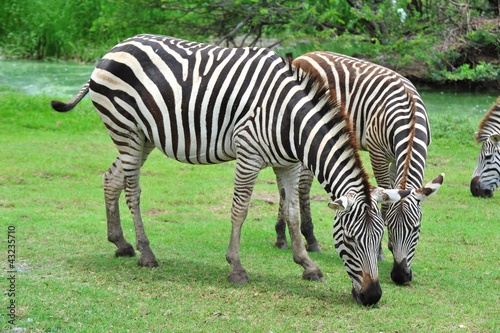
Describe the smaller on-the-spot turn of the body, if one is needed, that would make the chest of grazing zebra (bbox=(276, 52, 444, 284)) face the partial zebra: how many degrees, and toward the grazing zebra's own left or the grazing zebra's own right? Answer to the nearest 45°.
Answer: approximately 90° to the grazing zebra's own left

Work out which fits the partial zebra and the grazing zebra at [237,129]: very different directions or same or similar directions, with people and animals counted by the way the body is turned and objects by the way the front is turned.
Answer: very different directions

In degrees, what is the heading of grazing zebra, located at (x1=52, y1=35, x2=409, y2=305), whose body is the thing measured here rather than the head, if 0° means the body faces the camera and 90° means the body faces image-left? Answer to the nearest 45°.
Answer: approximately 315°

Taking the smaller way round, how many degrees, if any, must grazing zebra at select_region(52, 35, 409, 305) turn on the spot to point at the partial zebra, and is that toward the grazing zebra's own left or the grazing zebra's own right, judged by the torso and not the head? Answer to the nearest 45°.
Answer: approximately 90° to the grazing zebra's own left

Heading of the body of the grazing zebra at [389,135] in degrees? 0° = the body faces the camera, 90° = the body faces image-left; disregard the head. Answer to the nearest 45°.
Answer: approximately 315°

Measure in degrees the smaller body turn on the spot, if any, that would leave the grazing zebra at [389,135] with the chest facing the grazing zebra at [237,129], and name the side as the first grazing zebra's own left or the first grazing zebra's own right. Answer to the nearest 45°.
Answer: approximately 90° to the first grazing zebra's own right

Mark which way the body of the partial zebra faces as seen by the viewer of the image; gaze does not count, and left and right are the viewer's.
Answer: facing to the left of the viewer

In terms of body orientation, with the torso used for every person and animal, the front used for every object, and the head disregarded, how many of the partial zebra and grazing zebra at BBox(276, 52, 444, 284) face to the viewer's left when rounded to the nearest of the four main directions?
1

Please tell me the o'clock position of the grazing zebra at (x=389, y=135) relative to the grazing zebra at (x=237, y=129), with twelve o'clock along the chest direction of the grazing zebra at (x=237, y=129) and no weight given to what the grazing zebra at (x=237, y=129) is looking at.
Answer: the grazing zebra at (x=389, y=135) is roughly at 10 o'clock from the grazing zebra at (x=237, y=129).
